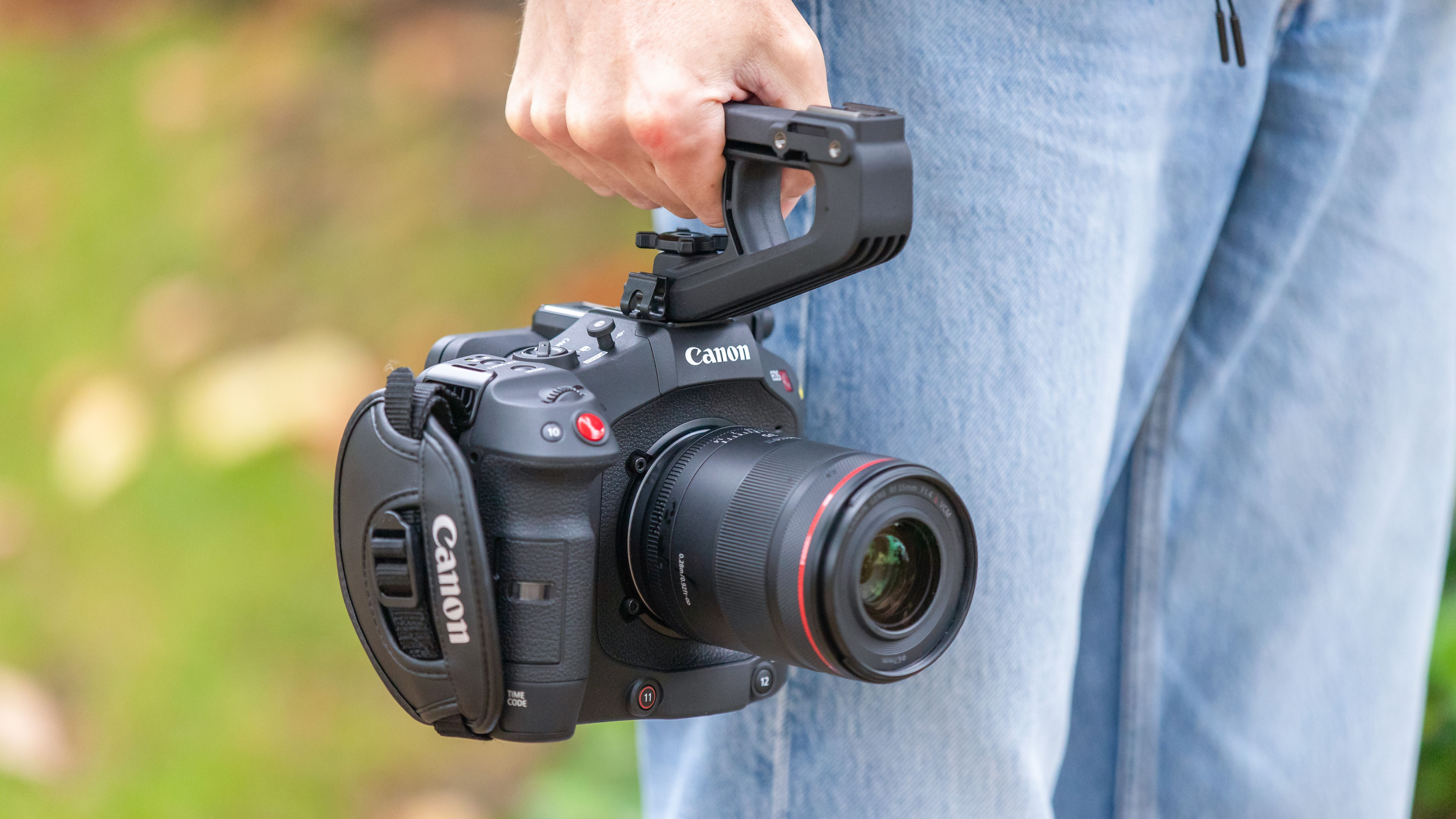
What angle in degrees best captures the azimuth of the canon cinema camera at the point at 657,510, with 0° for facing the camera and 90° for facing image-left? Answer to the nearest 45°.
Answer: approximately 315°
